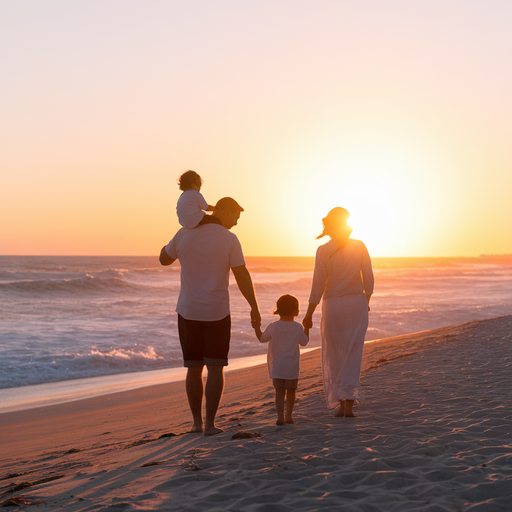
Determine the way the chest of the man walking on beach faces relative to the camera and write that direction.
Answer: away from the camera

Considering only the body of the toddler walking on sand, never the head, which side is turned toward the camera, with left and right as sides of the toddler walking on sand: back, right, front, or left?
back

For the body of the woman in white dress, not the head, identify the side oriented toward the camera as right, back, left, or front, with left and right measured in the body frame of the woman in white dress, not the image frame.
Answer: back

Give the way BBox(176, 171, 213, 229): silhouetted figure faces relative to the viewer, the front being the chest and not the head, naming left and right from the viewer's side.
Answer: facing away from the viewer and to the right of the viewer
